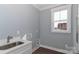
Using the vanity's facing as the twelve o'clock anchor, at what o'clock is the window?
The window is roughly at 11 o'clock from the vanity.

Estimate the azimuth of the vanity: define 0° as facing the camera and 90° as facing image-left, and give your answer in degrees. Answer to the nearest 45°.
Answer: approximately 315°
